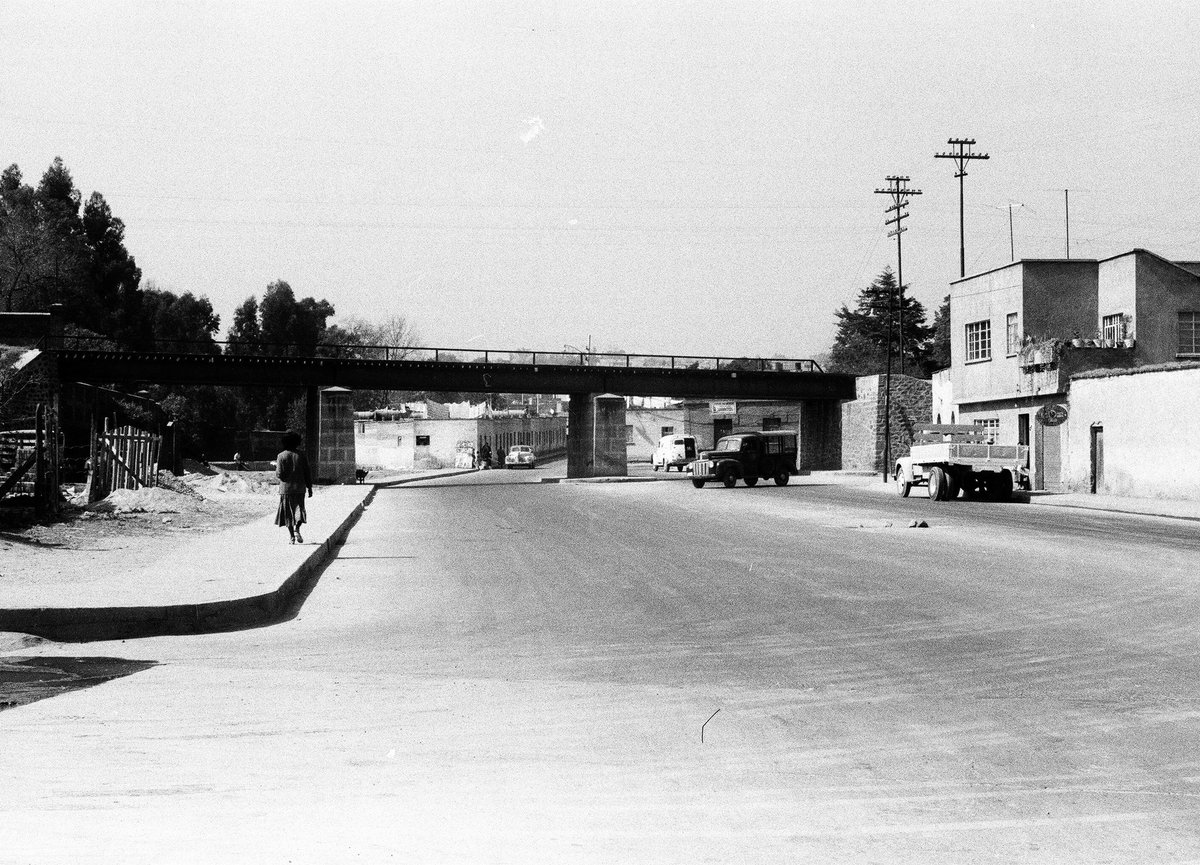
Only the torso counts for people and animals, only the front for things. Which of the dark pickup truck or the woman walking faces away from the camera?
the woman walking

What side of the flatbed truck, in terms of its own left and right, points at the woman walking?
left

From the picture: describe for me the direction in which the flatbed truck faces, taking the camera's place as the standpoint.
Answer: facing away from the viewer and to the left of the viewer

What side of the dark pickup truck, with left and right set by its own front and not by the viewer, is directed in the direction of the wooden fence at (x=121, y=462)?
front

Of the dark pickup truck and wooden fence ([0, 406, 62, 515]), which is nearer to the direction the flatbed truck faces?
the dark pickup truck

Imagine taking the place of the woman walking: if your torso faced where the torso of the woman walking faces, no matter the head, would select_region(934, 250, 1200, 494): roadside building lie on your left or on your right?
on your right

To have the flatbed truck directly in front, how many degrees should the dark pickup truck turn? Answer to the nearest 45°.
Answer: approximately 90° to its left

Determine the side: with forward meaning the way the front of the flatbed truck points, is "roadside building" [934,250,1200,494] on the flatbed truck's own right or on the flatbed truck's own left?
on the flatbed truck's own right

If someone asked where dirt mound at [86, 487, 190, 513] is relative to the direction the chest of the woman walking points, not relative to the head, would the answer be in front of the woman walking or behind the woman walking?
in front

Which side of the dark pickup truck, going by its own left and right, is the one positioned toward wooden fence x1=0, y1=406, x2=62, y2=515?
front

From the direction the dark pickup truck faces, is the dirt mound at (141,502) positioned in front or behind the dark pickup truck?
in front

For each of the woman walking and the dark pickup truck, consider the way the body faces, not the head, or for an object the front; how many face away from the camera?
1

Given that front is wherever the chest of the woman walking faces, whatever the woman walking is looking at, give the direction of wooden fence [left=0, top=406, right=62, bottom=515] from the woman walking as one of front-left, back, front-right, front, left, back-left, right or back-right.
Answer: front-left

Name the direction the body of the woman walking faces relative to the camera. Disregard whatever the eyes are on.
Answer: away from the camera

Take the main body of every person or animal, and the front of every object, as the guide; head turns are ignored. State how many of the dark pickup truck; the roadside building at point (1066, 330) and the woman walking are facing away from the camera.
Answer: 1
